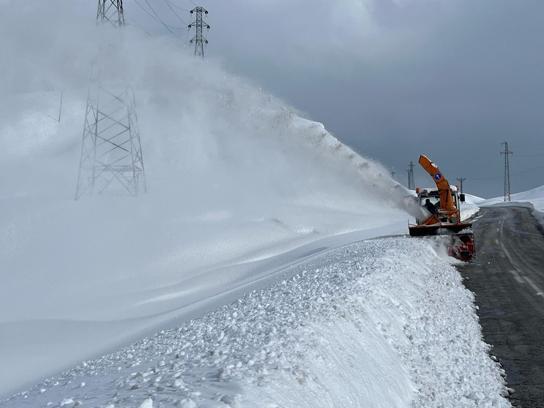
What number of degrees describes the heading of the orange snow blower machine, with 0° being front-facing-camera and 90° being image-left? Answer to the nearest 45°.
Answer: approximately 0°
